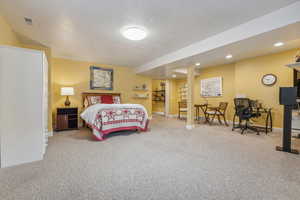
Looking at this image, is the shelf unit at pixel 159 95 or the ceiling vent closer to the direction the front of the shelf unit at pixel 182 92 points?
the ceiling vent

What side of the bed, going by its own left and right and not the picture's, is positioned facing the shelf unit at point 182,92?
left

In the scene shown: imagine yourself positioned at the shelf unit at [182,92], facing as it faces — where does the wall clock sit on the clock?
The wall clock is roughly at 9 o'clock from the shelf unit.
